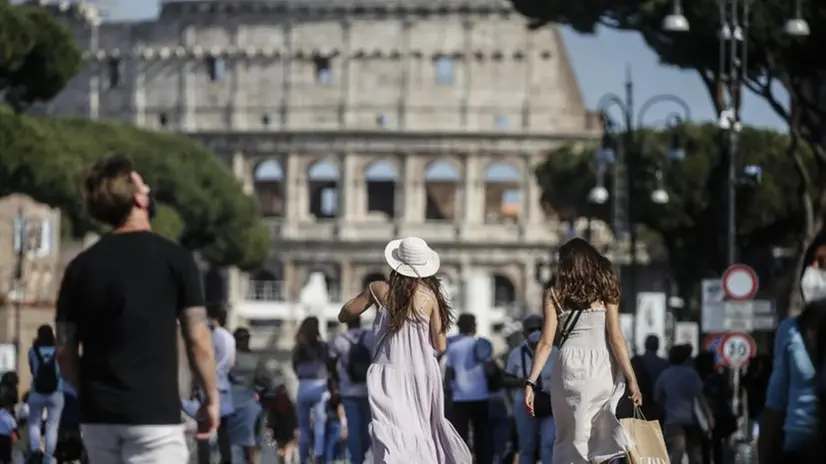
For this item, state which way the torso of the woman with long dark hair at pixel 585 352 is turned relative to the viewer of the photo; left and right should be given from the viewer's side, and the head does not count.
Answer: facing away from the viewer

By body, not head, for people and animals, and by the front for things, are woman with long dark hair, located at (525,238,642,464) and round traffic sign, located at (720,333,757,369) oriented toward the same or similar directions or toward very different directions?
very different directions

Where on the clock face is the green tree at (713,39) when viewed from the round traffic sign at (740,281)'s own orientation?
The green tree is roughly at 6 o'clock from the round traffic sign.

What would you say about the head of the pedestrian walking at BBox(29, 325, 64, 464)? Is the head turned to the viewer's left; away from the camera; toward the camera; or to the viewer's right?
away from the camera

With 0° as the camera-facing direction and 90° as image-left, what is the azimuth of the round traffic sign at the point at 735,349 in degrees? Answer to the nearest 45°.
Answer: approximately 0°

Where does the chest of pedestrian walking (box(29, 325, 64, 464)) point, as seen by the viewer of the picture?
away from the camera

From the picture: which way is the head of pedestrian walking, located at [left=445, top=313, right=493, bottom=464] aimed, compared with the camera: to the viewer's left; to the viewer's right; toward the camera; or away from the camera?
away from the camera

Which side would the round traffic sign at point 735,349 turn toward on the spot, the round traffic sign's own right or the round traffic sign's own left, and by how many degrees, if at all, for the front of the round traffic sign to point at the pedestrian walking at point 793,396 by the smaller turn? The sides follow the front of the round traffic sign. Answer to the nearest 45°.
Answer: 0° — it already faces them

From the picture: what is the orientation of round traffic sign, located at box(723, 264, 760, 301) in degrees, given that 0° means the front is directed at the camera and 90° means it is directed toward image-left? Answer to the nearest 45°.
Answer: approximately 0°

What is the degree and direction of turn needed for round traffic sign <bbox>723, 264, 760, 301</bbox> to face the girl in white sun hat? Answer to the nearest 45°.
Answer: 0° — it already faces them

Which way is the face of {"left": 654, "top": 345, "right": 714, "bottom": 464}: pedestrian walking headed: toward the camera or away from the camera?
away from the camera
